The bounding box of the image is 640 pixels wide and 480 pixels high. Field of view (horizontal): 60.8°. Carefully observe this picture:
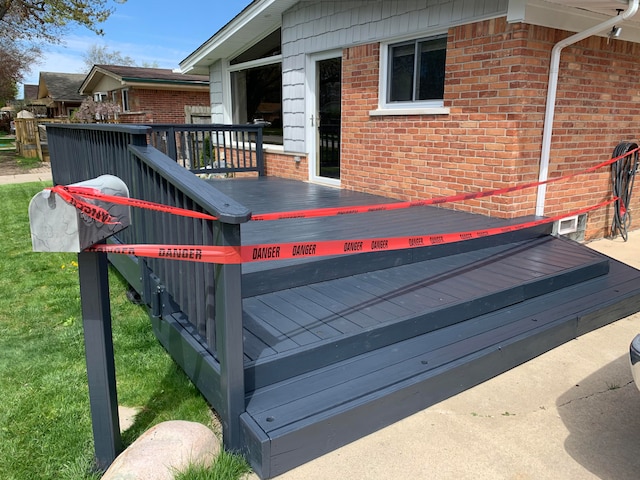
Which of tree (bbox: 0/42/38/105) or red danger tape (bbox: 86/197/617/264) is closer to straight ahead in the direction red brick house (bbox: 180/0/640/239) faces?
the red danger tape

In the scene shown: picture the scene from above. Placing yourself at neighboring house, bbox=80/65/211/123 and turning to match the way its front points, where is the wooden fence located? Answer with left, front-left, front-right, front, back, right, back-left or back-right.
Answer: front-right

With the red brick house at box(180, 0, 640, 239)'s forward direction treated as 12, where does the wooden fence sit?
The wooden fence is roughly at 3 o'clock from the red brick house.

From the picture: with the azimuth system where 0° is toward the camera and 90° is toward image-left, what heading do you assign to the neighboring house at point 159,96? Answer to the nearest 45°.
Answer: approximately 45°

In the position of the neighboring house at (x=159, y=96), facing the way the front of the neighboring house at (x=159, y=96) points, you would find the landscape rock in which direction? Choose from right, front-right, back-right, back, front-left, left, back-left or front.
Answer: front-left

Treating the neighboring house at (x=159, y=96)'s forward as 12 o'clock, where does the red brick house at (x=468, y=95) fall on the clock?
The red brick house is roughly at 10 o'clock from the neighboring house.

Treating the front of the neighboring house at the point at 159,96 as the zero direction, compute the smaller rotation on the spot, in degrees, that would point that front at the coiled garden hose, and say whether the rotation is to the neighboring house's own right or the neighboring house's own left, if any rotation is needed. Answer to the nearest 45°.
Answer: approximately 45° to the neighboring house's own left

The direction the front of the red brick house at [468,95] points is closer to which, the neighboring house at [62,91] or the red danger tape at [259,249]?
the red danger tape

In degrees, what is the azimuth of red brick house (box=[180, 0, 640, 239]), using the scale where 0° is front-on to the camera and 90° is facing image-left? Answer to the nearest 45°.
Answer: approximately 45°
